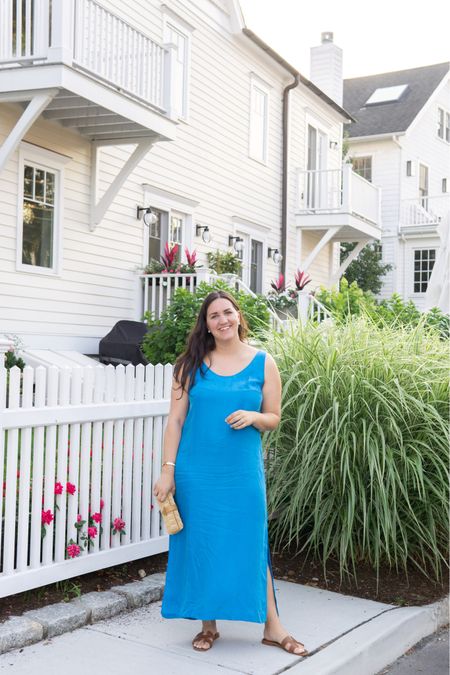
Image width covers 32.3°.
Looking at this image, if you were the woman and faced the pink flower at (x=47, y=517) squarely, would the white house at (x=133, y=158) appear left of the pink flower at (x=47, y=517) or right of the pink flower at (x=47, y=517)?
right

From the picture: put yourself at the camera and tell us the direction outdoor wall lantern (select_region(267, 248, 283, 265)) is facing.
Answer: facing the viewer and to the right of the viewer

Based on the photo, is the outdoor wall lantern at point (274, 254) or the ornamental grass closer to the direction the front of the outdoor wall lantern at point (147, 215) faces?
the ornamental grass

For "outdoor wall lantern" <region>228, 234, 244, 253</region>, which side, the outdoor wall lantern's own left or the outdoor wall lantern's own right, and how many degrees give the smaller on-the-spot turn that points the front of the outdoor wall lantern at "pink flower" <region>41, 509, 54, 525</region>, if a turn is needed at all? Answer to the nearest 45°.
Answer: approximately 45° to the outdoor wall lantern's own right

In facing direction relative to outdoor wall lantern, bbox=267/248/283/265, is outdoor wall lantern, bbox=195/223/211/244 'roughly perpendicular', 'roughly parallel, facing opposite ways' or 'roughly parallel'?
roughly parallel

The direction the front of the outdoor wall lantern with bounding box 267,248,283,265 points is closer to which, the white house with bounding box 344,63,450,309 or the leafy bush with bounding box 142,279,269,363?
the leafy bush

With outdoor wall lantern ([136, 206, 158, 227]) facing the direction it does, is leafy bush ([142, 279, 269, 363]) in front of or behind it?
in front

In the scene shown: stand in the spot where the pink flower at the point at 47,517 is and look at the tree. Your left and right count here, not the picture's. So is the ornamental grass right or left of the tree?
right

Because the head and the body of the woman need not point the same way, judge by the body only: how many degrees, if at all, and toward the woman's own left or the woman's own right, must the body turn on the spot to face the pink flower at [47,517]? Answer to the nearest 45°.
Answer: approximately 90° to the woman's own right

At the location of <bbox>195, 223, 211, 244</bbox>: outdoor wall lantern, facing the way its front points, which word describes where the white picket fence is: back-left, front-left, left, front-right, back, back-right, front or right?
front-right

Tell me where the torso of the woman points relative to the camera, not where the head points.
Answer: toward the camera

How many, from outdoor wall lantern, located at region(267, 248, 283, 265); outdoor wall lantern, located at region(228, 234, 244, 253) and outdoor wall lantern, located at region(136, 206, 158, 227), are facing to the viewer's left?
0

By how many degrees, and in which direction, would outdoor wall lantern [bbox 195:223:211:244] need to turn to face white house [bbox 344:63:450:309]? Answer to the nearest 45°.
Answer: approximately 90° to its left

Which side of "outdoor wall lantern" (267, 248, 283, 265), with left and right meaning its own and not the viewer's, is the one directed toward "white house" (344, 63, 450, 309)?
left

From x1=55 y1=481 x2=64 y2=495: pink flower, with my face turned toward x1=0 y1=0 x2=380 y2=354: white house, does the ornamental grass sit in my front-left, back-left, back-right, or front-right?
front-right

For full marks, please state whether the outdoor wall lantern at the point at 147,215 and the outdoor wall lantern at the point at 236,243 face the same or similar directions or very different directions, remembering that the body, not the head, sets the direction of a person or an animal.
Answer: same or similar directions
